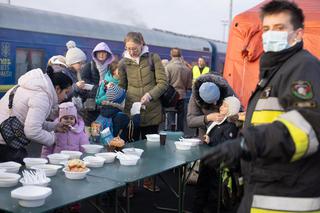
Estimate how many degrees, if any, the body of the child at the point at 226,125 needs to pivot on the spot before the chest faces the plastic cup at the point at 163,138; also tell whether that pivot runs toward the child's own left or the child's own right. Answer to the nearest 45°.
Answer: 0° — they already face it

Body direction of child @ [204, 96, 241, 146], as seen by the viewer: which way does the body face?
to the viewer's left

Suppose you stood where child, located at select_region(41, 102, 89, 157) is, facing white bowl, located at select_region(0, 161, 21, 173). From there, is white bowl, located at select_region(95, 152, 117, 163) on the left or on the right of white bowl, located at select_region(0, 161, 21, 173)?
left

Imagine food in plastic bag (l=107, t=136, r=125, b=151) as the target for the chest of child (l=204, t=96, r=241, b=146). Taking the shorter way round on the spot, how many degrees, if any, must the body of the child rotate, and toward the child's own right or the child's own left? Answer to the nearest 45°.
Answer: approximately 45° to the child's own left

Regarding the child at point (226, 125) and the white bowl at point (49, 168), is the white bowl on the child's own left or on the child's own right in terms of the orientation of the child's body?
on the child's own left

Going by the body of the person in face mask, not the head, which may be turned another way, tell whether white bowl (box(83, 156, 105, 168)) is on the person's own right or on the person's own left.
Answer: on the person's own right

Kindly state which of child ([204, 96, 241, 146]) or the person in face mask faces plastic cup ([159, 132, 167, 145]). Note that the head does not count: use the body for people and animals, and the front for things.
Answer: the child

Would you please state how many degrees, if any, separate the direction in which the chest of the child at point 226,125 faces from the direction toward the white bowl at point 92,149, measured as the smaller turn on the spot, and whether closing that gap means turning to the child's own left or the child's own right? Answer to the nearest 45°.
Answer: approximately 45° to the child's own left

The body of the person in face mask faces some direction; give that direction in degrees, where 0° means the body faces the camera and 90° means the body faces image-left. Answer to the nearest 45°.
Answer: approximately 45°

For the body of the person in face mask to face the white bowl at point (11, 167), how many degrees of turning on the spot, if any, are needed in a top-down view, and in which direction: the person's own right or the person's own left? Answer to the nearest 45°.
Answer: approximately 45° to the person's own right
